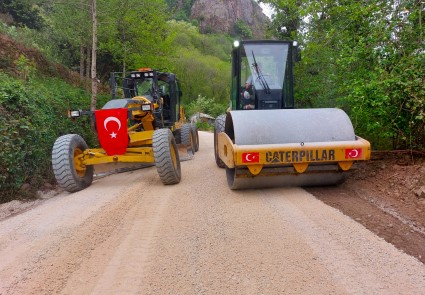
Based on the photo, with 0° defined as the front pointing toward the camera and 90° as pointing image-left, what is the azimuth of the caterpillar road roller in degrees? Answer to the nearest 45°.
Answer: approximately 0°

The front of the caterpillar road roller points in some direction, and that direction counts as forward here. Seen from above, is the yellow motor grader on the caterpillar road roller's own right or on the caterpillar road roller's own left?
on the caterpillar road roller's own right

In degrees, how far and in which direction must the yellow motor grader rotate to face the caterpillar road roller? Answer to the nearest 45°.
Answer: approximately 90° to its left
